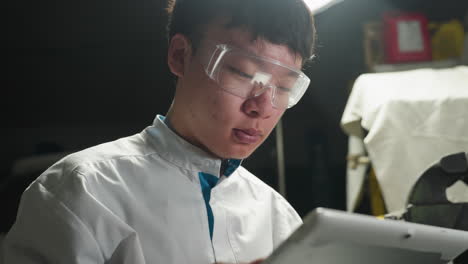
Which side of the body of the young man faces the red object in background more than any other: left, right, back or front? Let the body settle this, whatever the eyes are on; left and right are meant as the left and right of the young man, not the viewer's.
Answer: left

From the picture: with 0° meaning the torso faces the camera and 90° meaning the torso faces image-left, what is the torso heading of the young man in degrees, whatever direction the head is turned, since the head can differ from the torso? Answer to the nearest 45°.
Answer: approximately 315°

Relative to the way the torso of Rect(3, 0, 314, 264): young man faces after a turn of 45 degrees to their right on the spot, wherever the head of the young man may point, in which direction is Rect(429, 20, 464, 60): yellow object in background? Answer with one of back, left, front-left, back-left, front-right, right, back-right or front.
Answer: back-left

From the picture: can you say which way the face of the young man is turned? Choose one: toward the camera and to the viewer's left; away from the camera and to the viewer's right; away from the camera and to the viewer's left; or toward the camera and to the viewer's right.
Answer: toward the camera and to the viewer's right

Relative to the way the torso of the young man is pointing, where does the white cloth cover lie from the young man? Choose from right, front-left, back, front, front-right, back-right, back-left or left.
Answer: left
